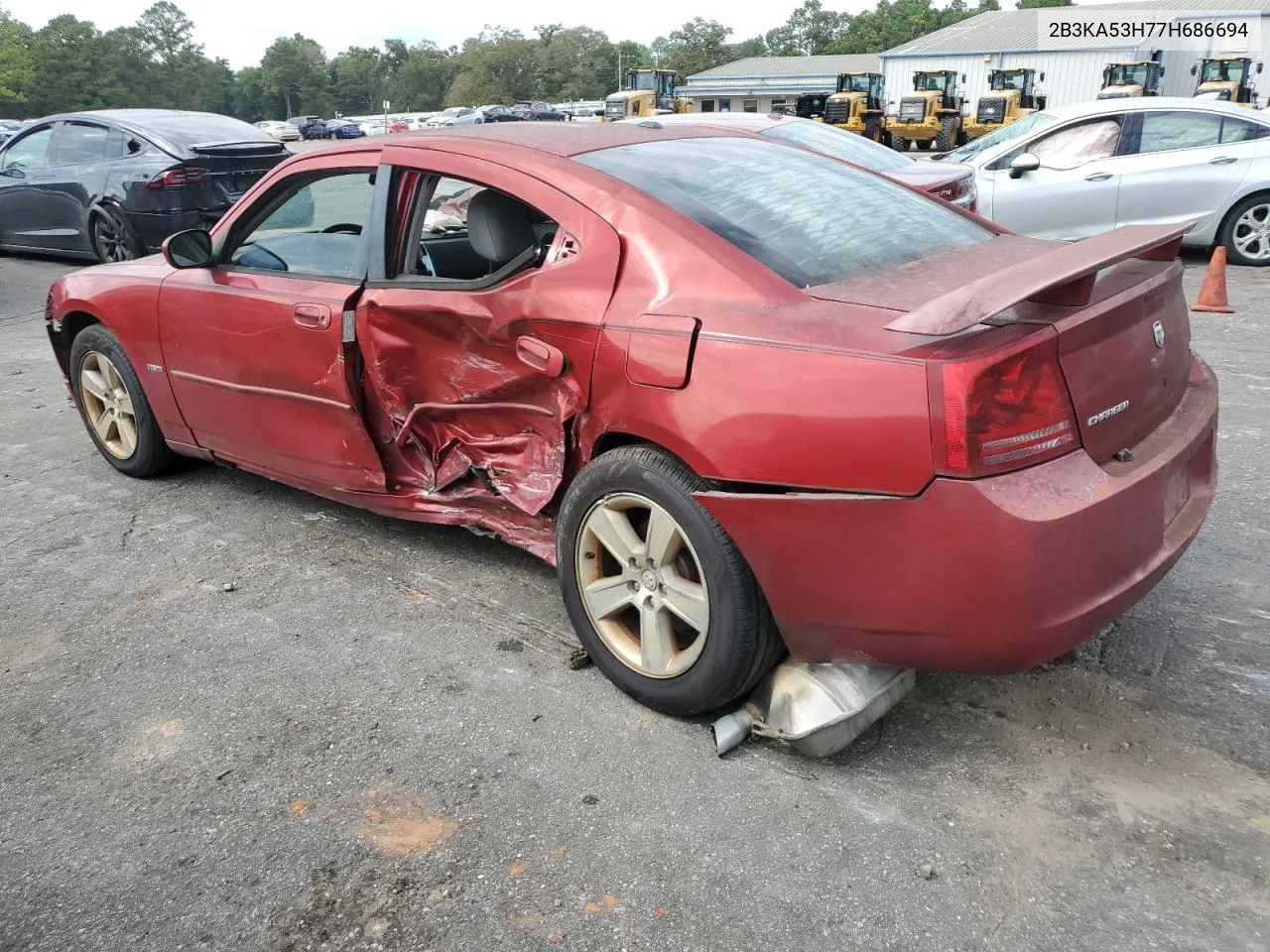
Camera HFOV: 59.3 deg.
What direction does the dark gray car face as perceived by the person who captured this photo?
facing away from the viewer and to the left of the viewer

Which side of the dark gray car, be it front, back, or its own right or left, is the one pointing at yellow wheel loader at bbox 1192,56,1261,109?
right

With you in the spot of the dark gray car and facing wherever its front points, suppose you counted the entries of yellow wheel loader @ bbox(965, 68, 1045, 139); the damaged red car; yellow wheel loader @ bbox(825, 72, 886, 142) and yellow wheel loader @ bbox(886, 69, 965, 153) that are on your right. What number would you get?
3

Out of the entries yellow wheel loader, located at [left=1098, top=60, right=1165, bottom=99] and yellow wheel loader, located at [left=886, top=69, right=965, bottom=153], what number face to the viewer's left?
0

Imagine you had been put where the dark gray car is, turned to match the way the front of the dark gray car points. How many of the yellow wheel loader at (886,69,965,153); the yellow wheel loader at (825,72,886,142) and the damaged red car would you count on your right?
2

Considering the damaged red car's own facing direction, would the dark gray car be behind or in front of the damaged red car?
in front

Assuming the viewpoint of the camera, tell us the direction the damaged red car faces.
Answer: facing away from the viewer and to the left of the viewer

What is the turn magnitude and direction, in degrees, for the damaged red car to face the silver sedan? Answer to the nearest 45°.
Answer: approximately 90° to its right

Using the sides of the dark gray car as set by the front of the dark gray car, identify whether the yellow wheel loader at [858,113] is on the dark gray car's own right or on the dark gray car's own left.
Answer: on the dark gray car's own right
